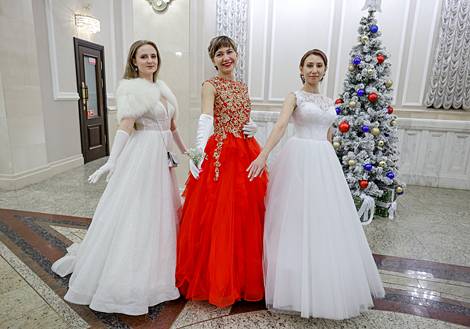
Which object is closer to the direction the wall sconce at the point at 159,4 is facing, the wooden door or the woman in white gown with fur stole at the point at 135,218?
the woman in white gown with fur stole

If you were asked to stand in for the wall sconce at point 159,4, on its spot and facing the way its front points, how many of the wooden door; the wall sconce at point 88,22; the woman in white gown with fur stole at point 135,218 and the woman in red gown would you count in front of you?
2

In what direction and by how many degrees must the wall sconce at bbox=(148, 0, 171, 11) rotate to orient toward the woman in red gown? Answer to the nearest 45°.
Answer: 0° — it already faces them

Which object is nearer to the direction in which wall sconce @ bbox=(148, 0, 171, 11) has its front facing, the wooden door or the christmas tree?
the christmas tree

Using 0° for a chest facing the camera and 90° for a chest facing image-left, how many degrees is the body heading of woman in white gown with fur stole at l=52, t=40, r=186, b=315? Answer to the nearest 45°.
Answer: approximately 315°

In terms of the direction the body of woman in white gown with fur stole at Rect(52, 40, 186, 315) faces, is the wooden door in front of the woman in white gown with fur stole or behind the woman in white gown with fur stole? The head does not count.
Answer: behind

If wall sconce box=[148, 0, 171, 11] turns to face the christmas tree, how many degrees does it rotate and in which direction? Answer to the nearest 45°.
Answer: approximately 90° to its left
